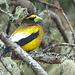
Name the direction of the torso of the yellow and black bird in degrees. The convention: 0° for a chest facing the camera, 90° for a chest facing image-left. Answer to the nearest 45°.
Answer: approximately 270°

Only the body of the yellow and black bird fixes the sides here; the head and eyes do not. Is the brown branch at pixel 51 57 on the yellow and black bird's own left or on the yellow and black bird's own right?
on the yellow and black bird's own right
